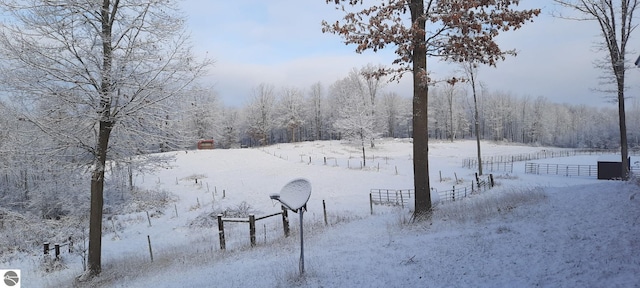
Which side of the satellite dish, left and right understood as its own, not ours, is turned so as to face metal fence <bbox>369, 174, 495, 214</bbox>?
back

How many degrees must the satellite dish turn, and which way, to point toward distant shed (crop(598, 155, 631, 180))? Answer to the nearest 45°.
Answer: approximately 180°

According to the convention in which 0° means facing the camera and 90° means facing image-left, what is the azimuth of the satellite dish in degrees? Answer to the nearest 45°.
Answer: approximately 45°

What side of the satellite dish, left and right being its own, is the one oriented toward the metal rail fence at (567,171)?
back

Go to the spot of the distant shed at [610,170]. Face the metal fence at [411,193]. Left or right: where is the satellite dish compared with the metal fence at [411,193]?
left

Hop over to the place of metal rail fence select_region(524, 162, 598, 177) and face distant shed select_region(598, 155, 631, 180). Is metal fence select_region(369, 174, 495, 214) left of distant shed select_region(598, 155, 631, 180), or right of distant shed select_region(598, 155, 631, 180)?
right
